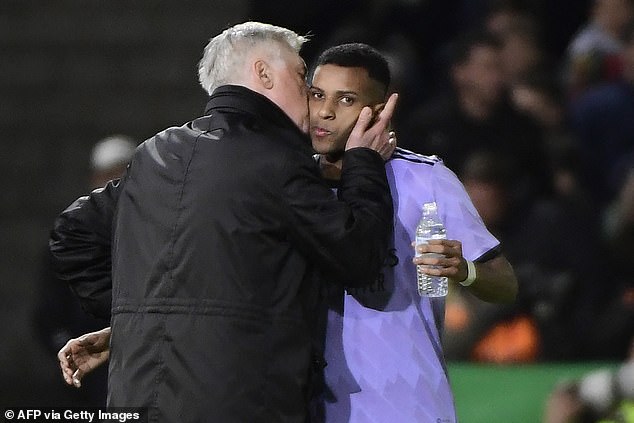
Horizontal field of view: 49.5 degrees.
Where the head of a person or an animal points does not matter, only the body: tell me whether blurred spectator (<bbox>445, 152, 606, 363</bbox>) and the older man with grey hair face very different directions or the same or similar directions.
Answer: very different directions

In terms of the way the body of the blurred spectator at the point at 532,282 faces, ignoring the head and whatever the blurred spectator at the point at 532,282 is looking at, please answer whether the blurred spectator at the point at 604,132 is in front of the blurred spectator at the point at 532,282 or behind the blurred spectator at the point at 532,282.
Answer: behind

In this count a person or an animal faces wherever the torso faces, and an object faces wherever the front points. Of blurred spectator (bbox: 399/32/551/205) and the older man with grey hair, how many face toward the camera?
1

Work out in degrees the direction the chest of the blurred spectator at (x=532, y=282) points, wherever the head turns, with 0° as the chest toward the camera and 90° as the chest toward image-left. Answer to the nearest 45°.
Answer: approximately 45°

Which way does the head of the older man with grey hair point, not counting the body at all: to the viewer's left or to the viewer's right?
to the viewer's right
